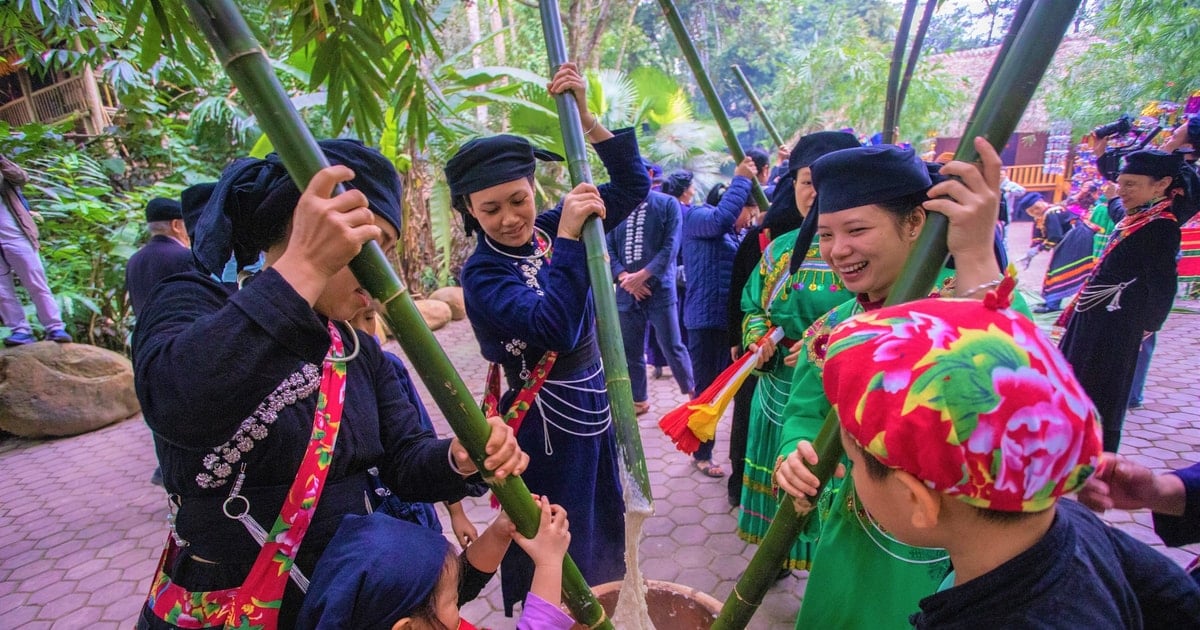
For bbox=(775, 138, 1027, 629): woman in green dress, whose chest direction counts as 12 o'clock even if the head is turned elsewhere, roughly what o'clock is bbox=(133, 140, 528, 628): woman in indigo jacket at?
The woman in indigo jacket is roughly at 12 o'clock from the woman in green dress.

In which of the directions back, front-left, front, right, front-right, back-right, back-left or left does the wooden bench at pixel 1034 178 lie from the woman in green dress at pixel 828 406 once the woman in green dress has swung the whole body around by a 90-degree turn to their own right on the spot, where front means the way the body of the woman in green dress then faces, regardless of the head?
front-right

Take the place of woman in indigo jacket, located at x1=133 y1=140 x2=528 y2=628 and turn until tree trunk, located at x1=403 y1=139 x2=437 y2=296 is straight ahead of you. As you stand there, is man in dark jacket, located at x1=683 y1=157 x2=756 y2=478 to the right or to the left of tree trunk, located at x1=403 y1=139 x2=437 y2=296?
right

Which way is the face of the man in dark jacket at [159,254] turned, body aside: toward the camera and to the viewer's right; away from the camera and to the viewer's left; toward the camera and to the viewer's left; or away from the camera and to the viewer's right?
away from the camera and to the viewer's right

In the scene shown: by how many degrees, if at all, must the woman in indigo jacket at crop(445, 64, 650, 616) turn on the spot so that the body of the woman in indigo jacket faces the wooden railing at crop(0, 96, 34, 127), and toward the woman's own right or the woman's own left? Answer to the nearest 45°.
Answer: approximately 180°

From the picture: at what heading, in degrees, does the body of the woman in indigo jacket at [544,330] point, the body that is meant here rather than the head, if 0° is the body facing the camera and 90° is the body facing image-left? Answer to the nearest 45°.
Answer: approximately 315°

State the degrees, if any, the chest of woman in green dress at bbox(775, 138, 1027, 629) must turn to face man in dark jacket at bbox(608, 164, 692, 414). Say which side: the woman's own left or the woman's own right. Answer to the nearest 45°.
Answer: approximately 90° to the woman's own right

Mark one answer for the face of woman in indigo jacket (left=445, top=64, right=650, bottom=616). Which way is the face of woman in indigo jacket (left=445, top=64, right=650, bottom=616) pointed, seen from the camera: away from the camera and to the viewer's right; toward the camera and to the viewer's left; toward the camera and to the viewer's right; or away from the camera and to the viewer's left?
toward the camera and to the viewer's right

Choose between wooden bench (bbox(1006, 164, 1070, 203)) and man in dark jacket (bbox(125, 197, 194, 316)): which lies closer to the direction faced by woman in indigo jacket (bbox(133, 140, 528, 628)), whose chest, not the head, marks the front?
the wooden bench

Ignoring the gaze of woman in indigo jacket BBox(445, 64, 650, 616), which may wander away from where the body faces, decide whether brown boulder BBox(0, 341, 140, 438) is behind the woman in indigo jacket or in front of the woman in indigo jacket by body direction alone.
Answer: behind

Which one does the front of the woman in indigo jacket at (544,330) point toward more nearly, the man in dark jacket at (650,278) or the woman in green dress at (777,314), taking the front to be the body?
the woman in green dress
